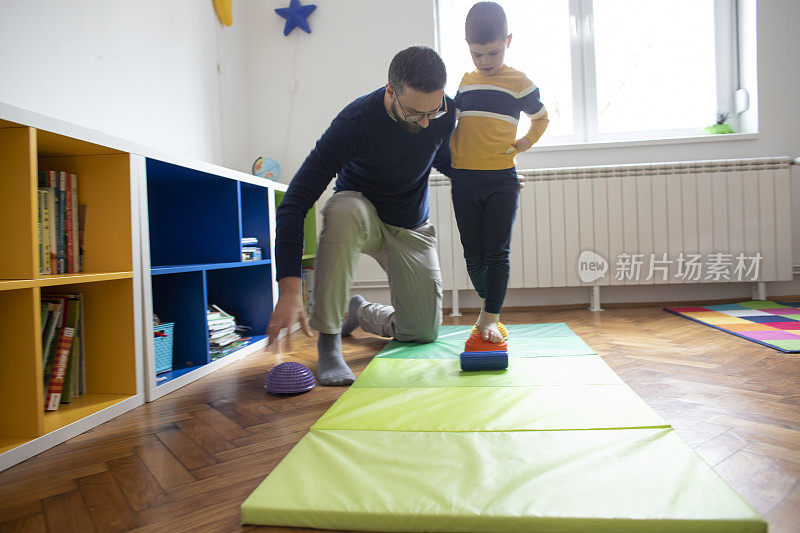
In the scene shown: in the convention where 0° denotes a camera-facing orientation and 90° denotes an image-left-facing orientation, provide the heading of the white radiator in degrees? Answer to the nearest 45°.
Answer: approximately 0°

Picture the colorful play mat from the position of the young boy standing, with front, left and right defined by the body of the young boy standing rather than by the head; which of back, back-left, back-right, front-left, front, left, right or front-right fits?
back-left

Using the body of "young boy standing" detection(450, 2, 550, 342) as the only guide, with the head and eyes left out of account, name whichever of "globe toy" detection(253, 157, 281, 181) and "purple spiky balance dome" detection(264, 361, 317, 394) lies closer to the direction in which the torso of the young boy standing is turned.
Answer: the purple spiky balance dome

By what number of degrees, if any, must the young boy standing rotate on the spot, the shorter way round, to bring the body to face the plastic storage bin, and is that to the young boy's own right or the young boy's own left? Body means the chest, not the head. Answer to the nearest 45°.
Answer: approximately 90° to the young boy's own right

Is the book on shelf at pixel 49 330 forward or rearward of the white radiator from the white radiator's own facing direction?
forward

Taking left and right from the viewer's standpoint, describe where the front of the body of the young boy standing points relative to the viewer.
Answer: facing the viewer

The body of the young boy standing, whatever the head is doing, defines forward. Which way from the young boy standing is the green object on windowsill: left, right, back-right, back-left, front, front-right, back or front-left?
back-left

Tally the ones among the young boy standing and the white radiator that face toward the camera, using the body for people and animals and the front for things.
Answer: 2

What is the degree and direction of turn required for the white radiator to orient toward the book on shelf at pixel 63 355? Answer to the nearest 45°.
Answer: approximately 45° to its right

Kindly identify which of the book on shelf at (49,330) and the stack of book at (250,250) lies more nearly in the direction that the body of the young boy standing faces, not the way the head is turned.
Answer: the book on shelf

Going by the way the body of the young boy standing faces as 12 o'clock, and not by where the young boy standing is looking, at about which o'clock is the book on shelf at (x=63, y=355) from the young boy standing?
The book on shelf is roughly at 2 o'clock from the young boy standing.

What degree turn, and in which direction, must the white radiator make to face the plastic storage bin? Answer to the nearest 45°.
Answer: approximately 45° to its right

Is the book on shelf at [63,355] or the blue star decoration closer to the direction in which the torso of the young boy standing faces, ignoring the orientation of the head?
the book on shelf
